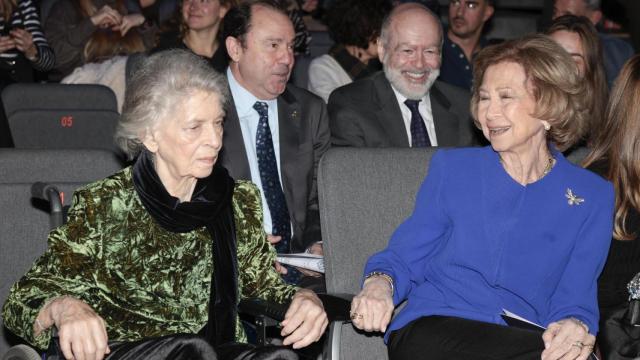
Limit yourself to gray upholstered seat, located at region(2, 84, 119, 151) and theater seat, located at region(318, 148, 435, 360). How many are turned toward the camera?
2

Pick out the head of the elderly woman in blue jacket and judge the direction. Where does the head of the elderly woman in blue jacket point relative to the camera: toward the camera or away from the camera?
toward the camera

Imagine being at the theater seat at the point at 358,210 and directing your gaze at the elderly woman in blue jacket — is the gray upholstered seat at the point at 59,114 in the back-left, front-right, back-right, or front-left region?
back-left

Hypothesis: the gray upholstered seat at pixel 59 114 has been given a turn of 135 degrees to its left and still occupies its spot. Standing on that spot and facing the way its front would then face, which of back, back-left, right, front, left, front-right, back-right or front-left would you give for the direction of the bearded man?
right

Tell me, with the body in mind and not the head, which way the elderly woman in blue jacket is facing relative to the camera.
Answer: toward the camera

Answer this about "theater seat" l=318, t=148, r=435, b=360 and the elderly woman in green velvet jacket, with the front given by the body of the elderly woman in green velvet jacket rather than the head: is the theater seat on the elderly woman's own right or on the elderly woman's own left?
on the elderly woman's own left

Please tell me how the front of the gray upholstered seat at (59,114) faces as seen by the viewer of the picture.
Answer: facing the viewer

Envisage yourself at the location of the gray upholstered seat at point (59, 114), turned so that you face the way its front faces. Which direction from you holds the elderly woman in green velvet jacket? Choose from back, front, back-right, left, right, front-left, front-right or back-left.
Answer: front

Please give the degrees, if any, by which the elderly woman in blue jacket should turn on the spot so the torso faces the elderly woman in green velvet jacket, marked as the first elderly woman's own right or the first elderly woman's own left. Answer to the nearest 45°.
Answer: approximately 90° to the first elderly woman's own right

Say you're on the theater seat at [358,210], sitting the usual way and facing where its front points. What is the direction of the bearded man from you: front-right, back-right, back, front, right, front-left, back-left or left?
back

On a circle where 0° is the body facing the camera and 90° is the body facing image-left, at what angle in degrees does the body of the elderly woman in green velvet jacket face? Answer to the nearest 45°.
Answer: approximately 315°

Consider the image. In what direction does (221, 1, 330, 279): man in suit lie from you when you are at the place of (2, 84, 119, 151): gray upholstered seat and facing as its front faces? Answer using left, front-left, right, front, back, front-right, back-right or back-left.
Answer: front-left

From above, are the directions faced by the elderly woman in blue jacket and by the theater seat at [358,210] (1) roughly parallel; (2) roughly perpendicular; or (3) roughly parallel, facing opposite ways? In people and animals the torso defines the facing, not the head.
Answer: roughly parallel
